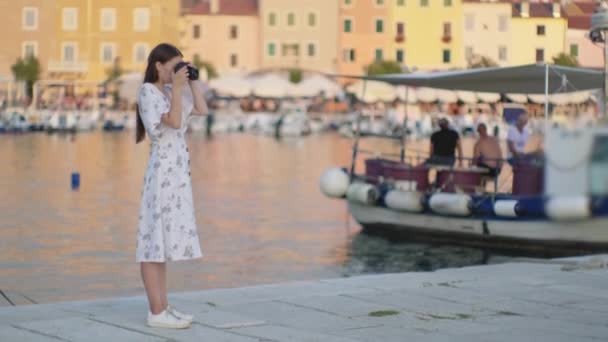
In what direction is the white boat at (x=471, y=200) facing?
to the viewer's left

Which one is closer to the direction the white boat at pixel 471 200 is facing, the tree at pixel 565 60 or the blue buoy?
the blue buoy

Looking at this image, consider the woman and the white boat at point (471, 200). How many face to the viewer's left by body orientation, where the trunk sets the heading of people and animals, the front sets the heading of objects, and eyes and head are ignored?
1

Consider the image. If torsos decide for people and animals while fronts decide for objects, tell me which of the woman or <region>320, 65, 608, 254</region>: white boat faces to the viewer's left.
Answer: the white boat

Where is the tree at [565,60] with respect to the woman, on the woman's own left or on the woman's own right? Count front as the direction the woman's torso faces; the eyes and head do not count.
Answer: on the woman's own left

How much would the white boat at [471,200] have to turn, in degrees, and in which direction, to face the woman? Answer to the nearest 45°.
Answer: approximately 90° to its left

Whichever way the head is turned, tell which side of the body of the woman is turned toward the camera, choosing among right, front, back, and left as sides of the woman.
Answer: right

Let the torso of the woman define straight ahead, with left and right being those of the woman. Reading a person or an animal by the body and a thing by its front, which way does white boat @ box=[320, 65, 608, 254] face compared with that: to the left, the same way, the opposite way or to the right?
the opposite way
